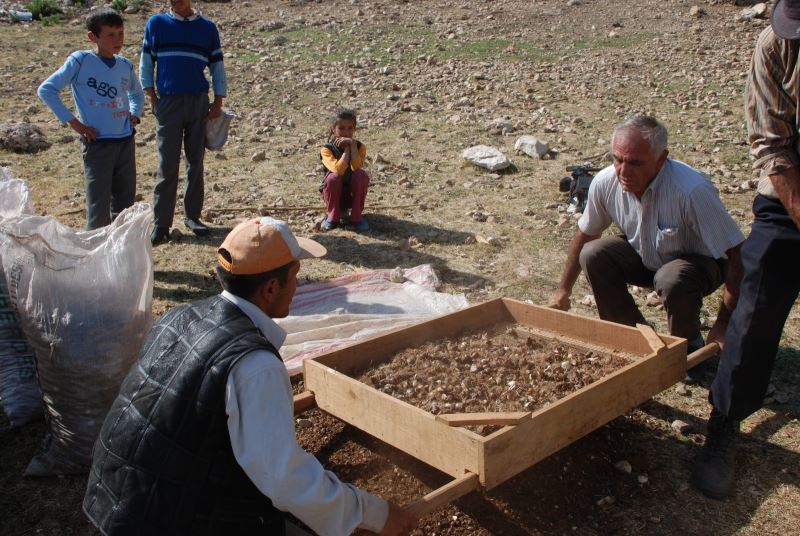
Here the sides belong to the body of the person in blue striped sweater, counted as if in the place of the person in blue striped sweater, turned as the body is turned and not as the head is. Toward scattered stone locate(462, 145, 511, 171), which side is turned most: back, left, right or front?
left

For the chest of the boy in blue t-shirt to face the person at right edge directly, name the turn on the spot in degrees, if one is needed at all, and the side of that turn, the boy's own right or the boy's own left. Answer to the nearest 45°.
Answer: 0° — they already face them

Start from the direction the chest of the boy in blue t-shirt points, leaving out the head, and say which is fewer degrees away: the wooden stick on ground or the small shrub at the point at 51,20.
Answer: the wooden stick on ground

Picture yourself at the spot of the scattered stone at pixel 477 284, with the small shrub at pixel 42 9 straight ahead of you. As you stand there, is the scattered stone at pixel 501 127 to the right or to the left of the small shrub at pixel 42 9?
right

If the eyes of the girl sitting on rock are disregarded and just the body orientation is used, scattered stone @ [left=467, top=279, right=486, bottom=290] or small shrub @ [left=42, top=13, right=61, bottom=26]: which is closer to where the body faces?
the scattered stone

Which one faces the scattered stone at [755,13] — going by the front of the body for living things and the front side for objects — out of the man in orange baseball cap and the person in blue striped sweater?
the man in orange baseball cap

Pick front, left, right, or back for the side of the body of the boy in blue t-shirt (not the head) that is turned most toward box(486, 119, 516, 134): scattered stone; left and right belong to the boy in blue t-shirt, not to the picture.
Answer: left

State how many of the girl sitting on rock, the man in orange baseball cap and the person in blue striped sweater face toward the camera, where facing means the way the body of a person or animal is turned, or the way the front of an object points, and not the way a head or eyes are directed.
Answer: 2

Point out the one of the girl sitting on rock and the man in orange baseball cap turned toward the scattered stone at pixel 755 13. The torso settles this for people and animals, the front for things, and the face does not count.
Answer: the man in orange baseball cap

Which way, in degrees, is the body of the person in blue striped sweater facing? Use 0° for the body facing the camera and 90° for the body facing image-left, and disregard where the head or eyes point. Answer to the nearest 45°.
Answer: approximately 0°

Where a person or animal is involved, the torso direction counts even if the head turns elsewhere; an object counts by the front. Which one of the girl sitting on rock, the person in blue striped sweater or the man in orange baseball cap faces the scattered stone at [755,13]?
the man in orange baseball cap

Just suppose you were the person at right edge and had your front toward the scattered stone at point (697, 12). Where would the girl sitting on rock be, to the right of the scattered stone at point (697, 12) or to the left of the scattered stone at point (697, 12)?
left

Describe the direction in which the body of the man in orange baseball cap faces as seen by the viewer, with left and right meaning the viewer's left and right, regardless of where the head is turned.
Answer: facing away from the viewer and to the right of the viewer
